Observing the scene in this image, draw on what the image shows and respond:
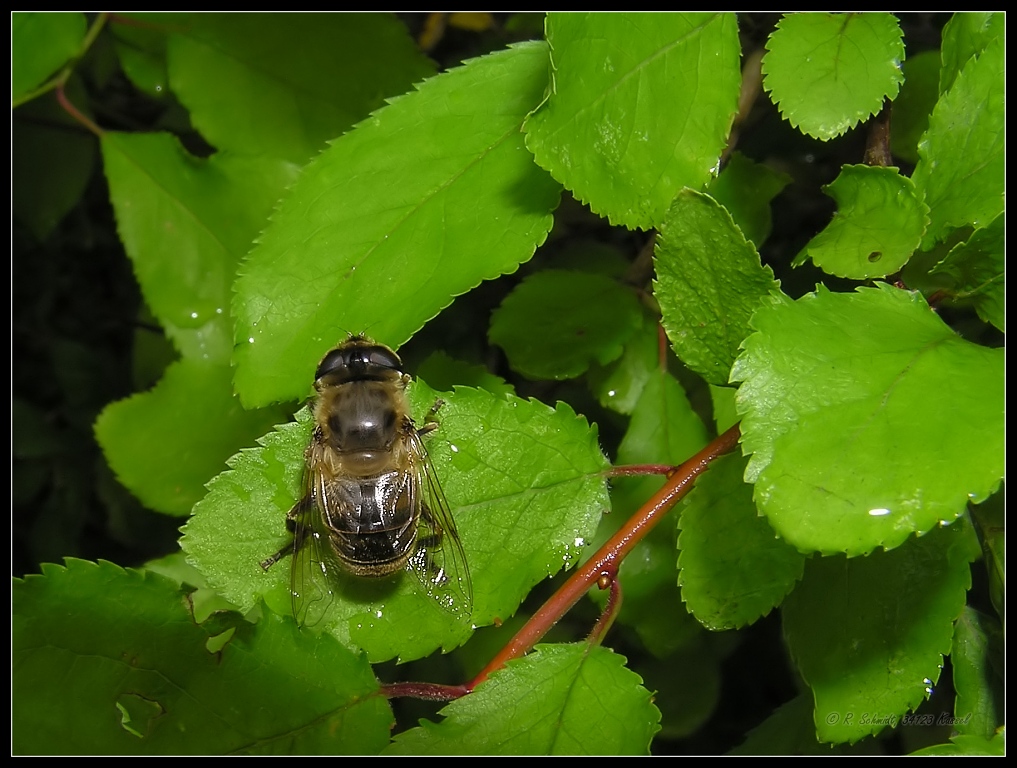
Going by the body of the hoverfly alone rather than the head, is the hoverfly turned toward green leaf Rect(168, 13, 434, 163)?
yes

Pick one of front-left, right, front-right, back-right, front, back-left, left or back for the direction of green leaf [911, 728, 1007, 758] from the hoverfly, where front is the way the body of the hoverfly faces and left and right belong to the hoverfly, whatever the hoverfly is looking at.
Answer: back-right

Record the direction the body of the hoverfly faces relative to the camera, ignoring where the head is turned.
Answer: away from the camera

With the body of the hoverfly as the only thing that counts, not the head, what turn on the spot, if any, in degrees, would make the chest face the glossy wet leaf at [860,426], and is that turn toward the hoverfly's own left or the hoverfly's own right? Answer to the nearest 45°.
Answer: approximately 135° to the hoverfly's own right
